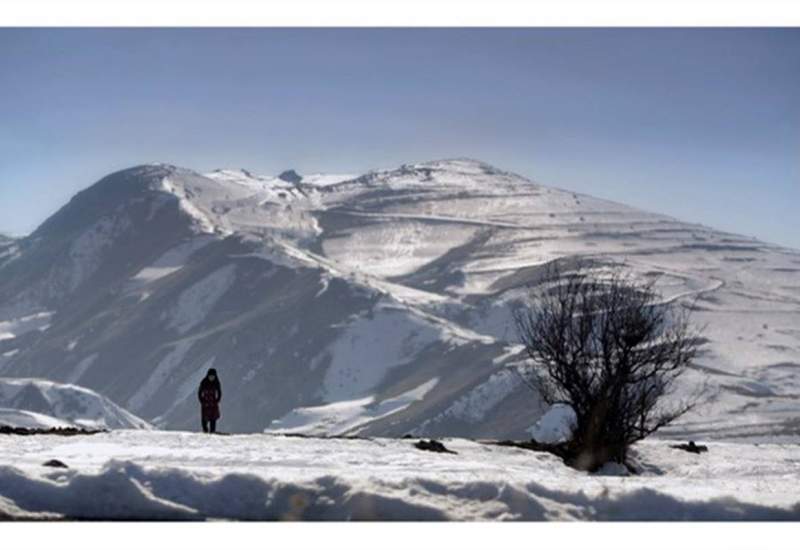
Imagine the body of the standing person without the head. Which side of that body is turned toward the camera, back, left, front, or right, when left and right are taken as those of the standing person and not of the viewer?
front

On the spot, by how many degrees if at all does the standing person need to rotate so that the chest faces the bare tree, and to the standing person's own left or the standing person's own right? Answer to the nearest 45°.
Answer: approximately 90° to the standing person's own left
